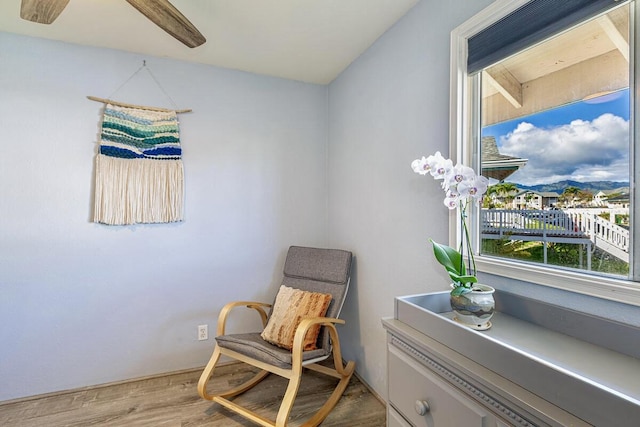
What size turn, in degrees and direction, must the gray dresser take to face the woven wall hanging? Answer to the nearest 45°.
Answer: approximately 45° to its right

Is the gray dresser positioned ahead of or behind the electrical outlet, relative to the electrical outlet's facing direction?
ahead

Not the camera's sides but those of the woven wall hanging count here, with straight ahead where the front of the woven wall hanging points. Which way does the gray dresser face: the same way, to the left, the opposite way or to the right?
to the right

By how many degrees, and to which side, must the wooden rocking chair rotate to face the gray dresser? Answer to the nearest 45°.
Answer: approximately 45° to its left

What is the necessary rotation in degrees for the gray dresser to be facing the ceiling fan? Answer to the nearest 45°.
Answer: approximately 45° to its right

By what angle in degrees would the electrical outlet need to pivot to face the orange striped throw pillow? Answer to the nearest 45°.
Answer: approximately 45° to its left

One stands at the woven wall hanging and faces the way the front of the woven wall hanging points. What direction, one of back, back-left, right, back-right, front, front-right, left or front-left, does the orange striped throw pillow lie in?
front-left

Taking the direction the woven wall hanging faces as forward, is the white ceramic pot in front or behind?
in front

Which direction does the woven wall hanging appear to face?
toward the camera

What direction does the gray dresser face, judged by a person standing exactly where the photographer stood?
facing the viewer and to the left of the viewer

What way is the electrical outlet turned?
toward the camera

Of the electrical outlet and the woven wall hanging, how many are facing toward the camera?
2
